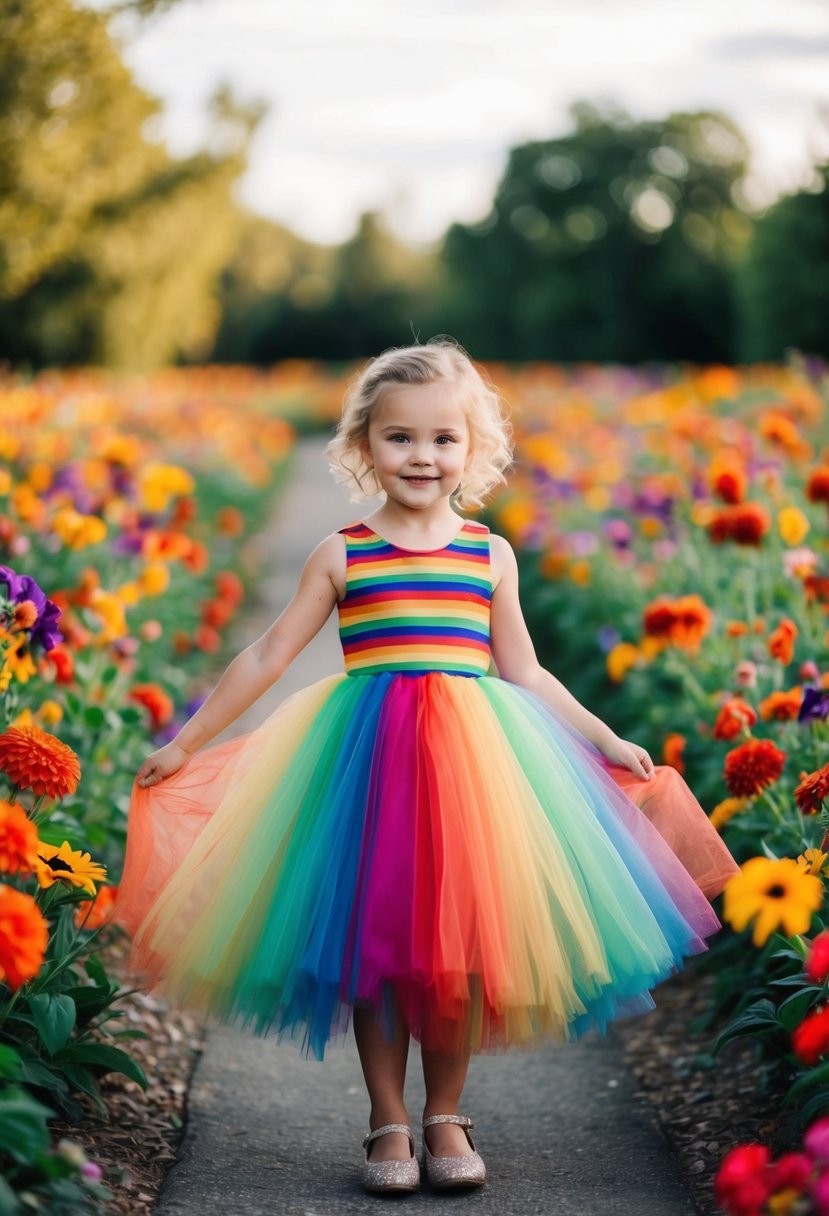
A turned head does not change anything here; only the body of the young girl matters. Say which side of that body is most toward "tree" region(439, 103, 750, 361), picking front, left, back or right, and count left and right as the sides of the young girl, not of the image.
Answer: back

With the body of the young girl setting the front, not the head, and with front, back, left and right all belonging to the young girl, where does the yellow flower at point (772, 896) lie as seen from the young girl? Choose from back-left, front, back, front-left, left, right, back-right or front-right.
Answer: front-left

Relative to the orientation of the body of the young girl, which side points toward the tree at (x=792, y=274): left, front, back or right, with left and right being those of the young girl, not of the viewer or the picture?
back

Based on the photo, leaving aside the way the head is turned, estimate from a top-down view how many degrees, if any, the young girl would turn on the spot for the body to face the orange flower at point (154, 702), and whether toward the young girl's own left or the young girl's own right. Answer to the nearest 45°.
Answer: approximately 135° to the young girl's own right

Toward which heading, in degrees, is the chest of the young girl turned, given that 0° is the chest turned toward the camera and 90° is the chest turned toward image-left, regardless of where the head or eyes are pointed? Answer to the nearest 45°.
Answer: approximately 0°

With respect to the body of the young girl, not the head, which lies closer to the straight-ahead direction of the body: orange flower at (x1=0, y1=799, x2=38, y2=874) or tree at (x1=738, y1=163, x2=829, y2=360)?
the orange flower

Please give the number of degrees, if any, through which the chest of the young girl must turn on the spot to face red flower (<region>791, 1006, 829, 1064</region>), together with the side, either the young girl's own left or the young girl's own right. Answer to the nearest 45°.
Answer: approximately 45° to the young girl's own left

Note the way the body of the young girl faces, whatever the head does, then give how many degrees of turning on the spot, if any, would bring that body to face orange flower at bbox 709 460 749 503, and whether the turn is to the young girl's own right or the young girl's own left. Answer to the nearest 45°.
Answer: approximately 135° to the young girl's own left
